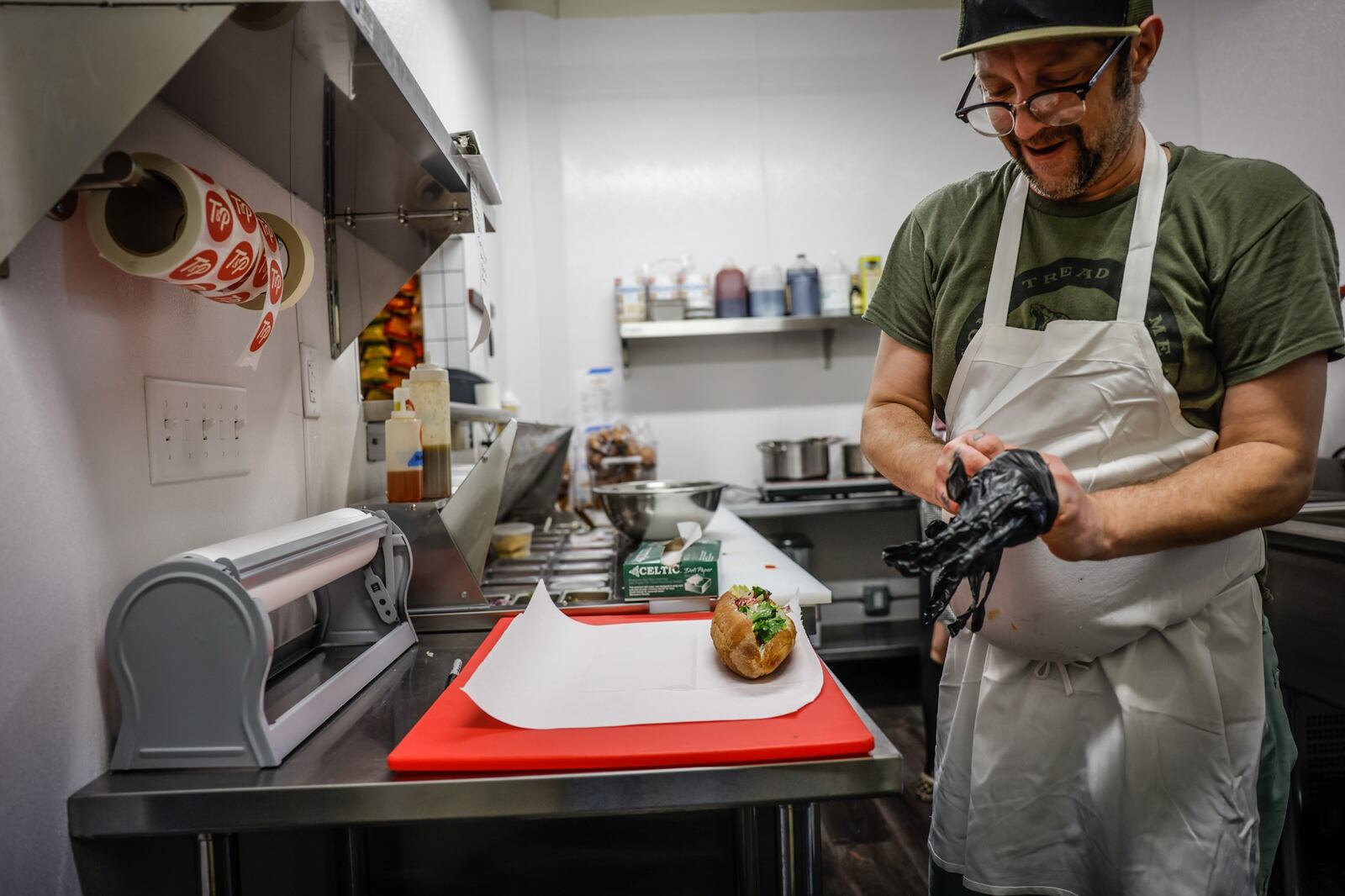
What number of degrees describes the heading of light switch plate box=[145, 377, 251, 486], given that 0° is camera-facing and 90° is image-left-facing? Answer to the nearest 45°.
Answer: approximately 315°

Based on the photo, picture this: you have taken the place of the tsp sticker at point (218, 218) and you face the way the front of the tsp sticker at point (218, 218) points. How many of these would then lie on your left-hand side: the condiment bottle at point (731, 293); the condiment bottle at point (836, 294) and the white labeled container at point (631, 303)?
3

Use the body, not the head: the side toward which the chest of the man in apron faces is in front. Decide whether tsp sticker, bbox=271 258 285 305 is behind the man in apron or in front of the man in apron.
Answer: in front

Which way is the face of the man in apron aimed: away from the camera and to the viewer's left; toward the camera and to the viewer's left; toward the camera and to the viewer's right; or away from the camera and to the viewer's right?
toward the camera and to the viewer's left

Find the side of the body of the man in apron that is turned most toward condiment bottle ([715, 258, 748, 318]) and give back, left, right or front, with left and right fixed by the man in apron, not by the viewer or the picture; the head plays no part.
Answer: right
